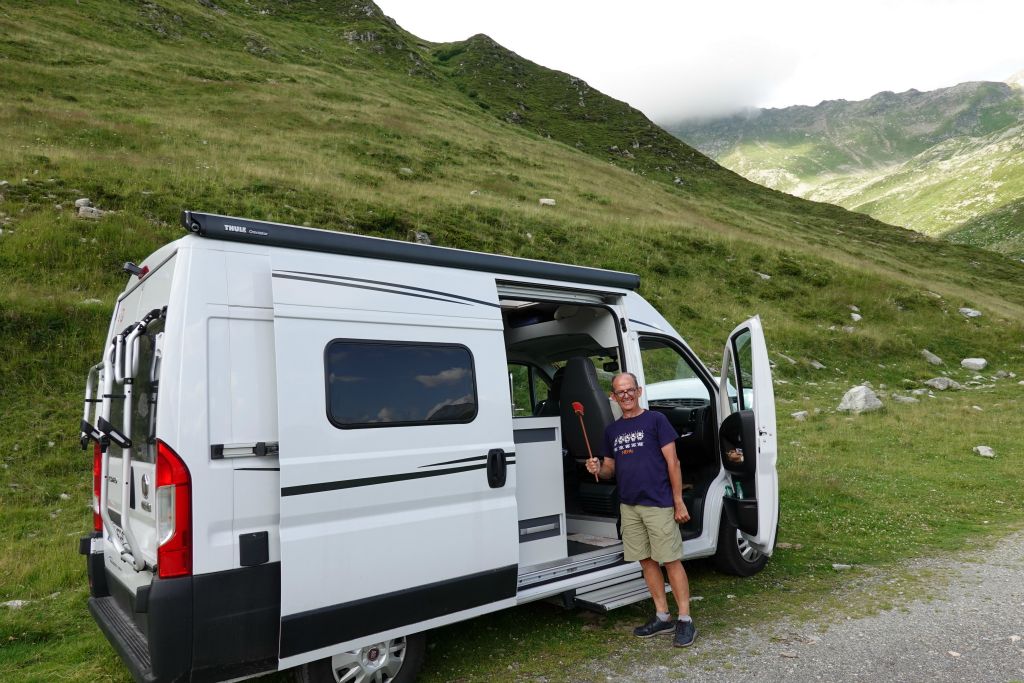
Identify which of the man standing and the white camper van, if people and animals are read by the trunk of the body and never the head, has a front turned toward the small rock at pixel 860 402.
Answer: the white camper van

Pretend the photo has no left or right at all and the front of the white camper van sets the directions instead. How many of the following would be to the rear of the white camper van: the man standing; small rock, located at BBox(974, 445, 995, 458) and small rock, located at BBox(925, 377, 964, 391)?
0

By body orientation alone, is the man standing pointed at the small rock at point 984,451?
no

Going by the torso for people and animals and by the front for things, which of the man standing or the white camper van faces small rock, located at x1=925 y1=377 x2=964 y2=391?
the white camper van

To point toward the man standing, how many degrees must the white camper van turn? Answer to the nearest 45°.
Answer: approximately 45° to its right

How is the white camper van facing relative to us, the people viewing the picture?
facing away from the viewer and to the right of the viewer

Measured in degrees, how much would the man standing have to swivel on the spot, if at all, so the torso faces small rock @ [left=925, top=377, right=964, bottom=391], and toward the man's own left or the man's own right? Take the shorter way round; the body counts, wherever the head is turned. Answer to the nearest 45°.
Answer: approximately 180°

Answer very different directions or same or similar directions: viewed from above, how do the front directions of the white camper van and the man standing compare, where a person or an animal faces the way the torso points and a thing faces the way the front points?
very different directions

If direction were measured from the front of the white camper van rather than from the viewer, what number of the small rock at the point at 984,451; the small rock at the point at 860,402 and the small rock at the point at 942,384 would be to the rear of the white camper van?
0

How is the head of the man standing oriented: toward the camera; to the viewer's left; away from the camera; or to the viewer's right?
toward the camera

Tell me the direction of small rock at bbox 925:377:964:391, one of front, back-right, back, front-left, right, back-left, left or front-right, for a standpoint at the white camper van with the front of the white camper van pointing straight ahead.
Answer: front

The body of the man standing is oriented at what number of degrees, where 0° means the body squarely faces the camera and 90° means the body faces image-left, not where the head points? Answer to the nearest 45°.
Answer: approximately 45°

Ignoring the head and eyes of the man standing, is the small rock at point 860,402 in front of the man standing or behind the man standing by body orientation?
behind

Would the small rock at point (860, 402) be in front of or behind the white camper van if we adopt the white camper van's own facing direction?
in front
